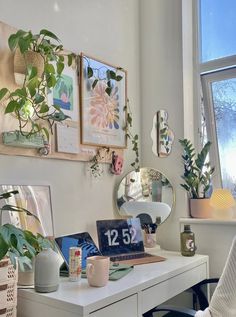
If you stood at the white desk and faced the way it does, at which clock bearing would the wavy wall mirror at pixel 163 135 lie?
The wavy wall mirror is roughly at 8 o'clock from the white desk.

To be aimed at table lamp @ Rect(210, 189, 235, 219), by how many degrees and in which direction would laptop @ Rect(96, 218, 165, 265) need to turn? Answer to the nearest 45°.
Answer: approximately 45° to its left

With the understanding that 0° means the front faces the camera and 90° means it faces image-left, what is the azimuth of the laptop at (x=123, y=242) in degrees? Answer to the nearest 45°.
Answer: approximately 315°

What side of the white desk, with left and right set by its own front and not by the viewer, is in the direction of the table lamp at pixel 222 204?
left

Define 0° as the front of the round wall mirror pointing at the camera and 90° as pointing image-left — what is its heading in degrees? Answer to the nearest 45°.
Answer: approximately 0°
